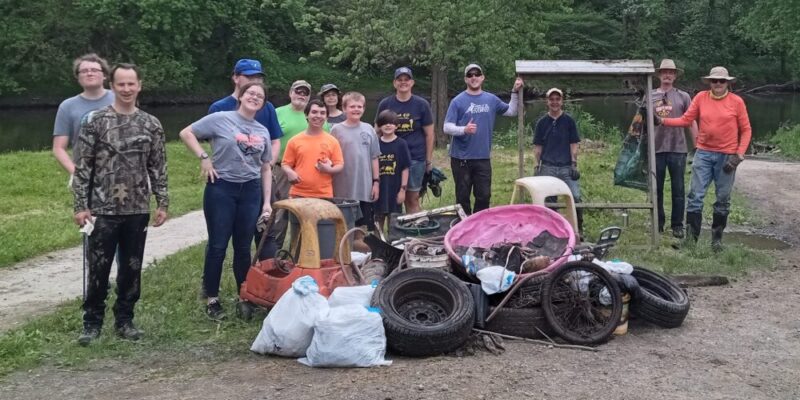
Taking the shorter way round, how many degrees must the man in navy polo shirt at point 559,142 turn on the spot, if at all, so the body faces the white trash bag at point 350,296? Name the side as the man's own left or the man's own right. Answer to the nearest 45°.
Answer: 0° — they already face it

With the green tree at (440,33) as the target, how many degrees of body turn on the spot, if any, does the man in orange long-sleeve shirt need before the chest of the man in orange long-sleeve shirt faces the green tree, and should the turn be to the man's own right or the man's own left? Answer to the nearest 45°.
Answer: approximately 135° to the man's own right

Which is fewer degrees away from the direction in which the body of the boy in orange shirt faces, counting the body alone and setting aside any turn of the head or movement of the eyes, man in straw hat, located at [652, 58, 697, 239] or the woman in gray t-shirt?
the woman in gray t-shirt

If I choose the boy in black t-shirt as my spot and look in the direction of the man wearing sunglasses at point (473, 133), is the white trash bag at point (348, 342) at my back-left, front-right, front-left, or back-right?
back-right

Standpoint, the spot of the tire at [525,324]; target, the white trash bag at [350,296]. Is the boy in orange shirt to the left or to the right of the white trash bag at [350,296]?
right

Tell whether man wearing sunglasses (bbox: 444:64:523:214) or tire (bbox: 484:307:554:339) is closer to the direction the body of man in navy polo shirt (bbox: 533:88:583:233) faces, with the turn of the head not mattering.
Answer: the tire

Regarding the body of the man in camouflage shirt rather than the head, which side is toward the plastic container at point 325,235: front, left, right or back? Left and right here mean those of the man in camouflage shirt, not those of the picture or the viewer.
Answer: left

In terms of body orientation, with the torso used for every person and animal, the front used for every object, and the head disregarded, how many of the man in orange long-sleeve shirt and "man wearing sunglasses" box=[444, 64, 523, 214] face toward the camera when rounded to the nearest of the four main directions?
2

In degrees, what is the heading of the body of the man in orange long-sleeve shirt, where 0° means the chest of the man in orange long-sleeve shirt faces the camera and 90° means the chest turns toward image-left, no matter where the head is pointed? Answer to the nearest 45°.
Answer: approximately 0°

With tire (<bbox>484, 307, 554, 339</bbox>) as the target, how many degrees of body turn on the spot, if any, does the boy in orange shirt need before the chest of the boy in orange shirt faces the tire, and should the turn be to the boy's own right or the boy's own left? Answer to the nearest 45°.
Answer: approximately 45° to the boy's own left

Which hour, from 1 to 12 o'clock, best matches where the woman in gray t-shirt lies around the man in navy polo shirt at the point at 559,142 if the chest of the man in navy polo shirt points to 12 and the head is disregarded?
The woman in gray t-shirt is roughly at 1 o'clock from the man in navy polo shirt.

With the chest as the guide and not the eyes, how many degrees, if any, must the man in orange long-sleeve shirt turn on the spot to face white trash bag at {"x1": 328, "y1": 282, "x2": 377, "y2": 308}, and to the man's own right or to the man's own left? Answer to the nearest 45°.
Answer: approximately 45° to the man's own right
